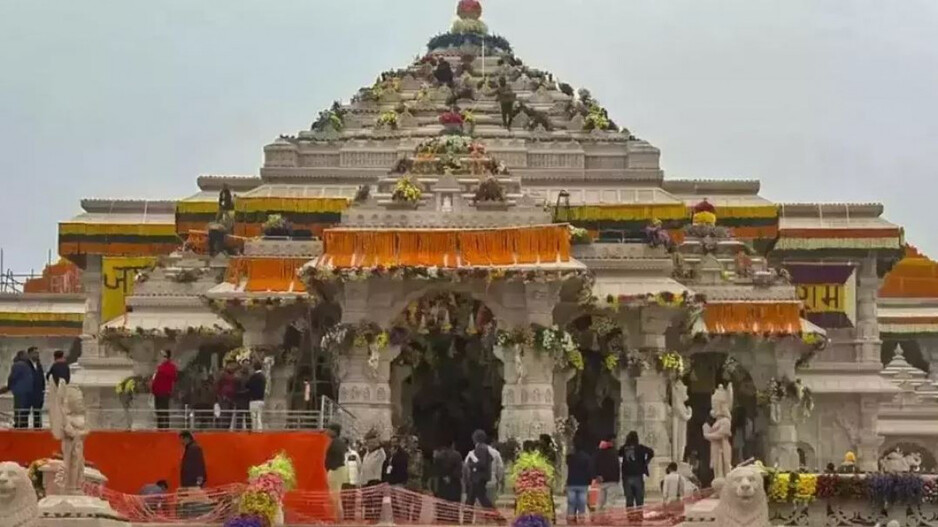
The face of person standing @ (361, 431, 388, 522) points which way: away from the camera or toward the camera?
away from the camera

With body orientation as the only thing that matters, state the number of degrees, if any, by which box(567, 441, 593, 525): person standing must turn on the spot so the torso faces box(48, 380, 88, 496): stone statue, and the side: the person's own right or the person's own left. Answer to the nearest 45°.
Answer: approximately 135° to the person's own left

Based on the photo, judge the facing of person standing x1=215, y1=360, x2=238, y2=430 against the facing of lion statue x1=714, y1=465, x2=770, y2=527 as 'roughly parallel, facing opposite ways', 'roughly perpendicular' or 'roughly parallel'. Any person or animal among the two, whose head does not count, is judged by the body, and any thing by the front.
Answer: roughly perpendicular
